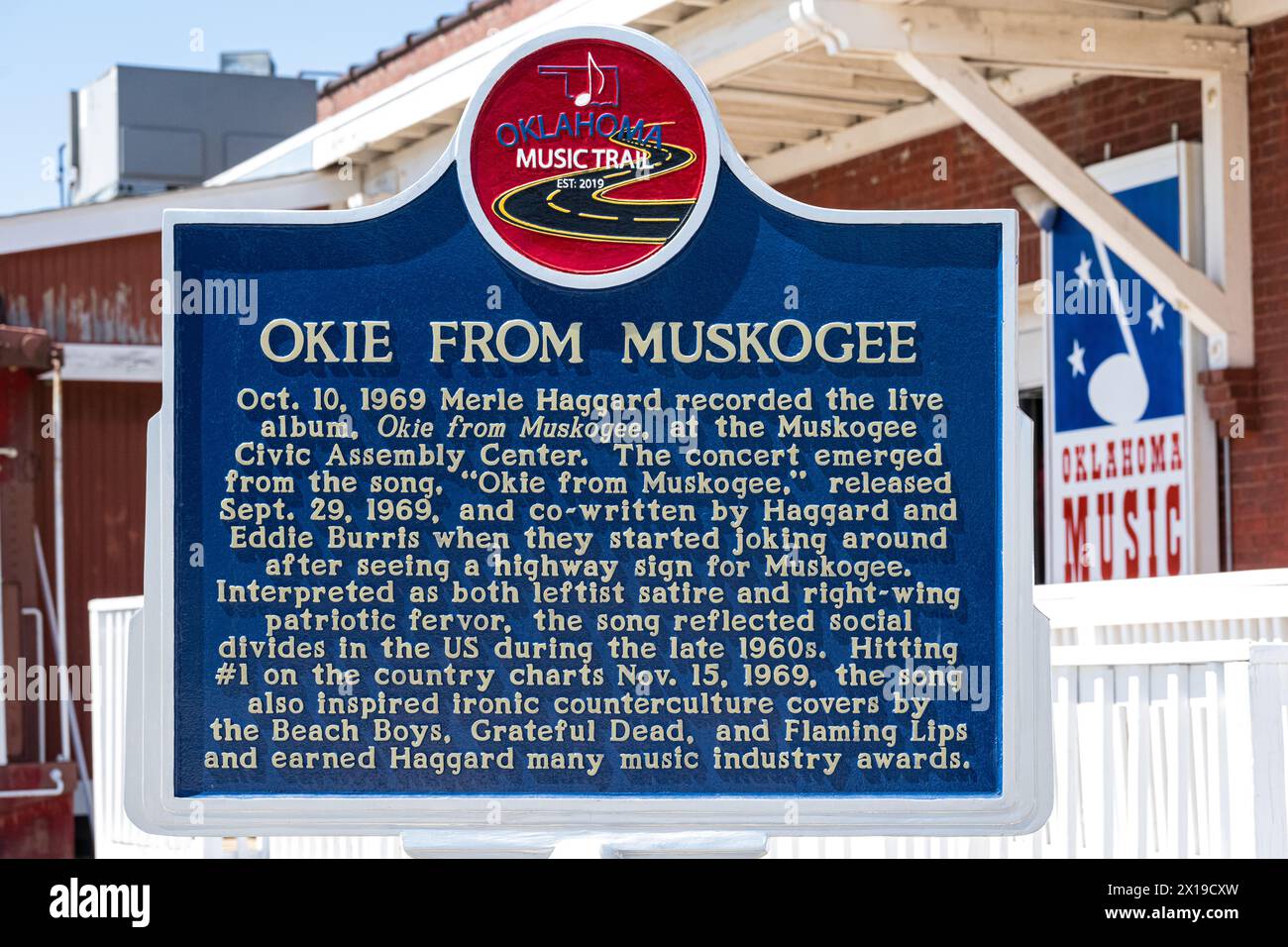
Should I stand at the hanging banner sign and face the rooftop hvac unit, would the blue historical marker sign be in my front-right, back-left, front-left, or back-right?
back-left

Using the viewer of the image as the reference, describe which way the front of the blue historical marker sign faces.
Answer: facing the viewer

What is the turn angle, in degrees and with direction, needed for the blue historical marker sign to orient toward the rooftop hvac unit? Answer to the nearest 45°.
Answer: approximately 180°
